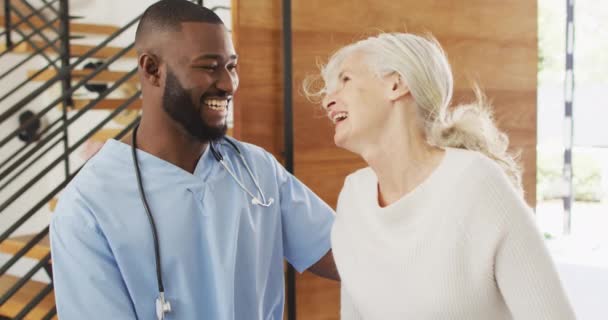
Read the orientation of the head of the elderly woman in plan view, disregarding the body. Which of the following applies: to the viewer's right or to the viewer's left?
to the viewer's left

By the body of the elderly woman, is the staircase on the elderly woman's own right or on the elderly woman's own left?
on the elderly woman's own right

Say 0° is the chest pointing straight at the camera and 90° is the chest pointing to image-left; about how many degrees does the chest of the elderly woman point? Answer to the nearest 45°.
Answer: approximately 45°
